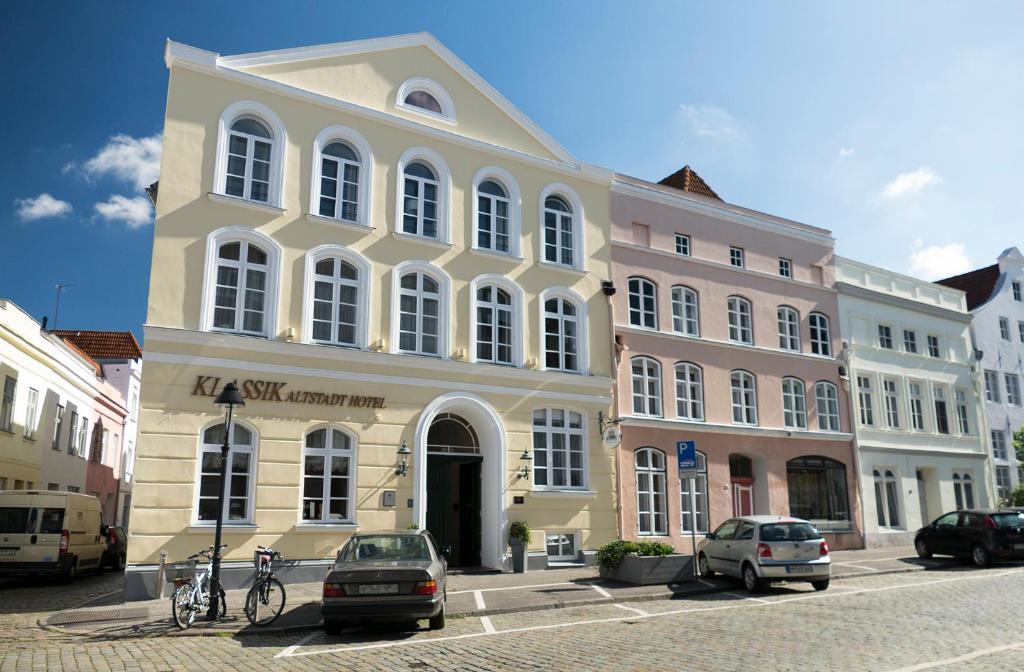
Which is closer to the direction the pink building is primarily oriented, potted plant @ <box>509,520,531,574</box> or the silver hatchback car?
the silver hatchback car

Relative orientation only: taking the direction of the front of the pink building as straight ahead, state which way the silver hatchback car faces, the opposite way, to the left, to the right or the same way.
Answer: the opposite way

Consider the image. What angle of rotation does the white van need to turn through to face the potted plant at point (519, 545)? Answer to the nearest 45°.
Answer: approximately 90° to its right

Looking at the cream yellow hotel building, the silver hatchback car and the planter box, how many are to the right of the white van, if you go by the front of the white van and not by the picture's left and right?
3

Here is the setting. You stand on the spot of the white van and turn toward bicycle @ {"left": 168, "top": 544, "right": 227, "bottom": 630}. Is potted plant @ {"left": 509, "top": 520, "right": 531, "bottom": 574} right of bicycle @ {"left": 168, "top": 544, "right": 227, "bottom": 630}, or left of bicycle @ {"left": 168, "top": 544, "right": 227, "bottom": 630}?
left

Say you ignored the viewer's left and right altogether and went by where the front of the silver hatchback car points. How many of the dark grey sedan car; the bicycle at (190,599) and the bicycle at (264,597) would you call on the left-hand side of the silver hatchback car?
3

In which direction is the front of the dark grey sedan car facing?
away from the camera

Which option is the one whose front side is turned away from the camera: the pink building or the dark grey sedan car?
the dark grey sedan car

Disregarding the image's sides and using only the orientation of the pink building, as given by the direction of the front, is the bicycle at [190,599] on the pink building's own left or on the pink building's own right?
on the pink building's own right

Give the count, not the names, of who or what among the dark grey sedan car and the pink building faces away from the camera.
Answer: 1

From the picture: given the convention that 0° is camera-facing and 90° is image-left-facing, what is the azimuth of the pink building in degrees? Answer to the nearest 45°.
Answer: approximately 315°

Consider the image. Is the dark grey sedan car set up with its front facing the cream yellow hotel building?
yes

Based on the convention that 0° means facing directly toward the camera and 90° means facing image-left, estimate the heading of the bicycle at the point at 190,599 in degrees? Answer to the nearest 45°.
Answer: approximately 225°

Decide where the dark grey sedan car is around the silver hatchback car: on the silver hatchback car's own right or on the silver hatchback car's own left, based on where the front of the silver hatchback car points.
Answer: on the silver hatchback car's own left

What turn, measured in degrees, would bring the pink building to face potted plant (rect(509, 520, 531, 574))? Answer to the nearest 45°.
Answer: approximately 90° to its right
